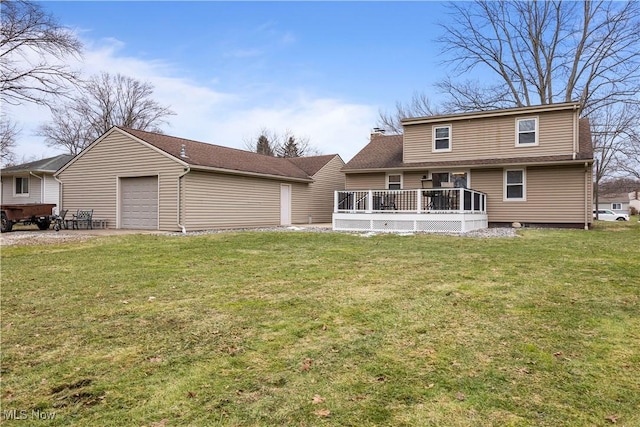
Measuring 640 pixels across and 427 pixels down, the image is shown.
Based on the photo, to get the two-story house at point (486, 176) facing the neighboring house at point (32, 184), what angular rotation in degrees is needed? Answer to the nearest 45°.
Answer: approximately 90° to its left

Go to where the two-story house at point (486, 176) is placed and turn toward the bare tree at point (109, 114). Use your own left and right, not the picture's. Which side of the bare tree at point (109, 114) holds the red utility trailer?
left

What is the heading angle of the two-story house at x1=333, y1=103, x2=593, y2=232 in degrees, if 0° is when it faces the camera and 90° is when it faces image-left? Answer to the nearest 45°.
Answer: approximately 180°

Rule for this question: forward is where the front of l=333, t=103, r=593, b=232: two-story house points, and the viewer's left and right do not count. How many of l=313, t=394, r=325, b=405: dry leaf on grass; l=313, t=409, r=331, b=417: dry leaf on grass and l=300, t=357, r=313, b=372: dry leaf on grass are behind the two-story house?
3

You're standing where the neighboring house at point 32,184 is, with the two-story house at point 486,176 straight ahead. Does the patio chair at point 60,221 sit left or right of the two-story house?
right

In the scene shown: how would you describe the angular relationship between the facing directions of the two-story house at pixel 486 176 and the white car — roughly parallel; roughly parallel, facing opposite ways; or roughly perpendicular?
roughly perpendicular

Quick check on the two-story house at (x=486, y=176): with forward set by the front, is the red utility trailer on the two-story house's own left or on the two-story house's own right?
on the two-story house's own left
